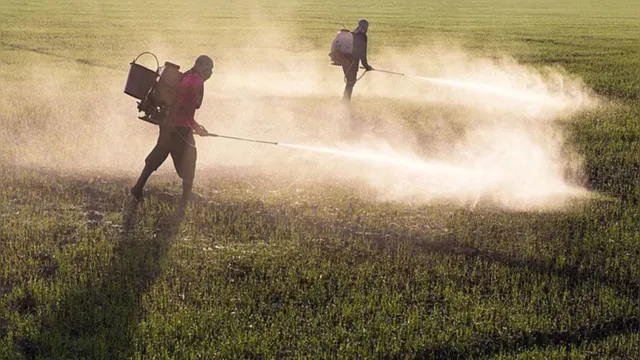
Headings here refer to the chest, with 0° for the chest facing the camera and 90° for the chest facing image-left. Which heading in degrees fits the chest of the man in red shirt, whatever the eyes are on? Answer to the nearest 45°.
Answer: approximately 270°
